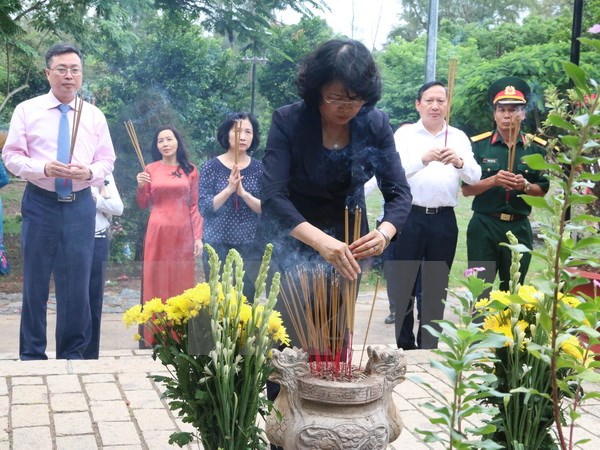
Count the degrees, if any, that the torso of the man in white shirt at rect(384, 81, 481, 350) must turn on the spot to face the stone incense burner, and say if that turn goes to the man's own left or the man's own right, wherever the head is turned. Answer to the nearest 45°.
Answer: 0° — they already face it

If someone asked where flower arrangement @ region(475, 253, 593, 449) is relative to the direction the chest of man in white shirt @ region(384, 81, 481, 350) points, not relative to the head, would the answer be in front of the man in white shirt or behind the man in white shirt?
in front

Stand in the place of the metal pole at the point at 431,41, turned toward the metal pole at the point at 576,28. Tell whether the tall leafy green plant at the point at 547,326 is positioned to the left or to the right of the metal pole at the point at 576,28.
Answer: right

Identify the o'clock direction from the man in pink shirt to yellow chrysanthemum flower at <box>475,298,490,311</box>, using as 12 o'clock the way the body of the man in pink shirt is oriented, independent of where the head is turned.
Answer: The yellow chrysanthemum flower is roughly at 11 o'clock from the man in pink shirt.

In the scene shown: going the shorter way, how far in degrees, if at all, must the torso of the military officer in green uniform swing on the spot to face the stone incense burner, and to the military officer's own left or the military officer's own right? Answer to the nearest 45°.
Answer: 0° — they already face it

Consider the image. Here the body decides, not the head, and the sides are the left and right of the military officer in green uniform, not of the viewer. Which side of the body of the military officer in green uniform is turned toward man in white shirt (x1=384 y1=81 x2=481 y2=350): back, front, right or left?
right

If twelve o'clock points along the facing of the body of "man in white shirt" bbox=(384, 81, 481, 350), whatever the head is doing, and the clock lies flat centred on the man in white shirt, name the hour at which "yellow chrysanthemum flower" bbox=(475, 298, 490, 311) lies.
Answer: The yellow chrysanthemum flower is roughly at 12 o'clock from the man in white shirt.

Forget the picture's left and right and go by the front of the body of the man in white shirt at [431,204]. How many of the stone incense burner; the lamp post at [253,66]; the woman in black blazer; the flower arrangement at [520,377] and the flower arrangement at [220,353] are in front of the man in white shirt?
4

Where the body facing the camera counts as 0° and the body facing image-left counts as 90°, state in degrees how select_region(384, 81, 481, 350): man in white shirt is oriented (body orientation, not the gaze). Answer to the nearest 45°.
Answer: approximately 0°

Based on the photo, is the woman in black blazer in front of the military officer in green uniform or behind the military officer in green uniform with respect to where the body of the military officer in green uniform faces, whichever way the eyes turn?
in front

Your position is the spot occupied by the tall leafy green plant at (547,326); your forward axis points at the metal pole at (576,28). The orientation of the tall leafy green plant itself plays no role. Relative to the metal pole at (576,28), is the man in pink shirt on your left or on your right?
left
